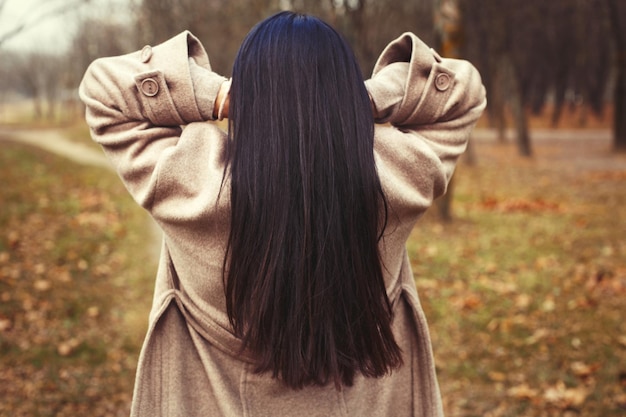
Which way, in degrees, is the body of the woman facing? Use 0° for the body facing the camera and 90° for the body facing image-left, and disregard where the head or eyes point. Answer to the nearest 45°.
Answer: approximately 180°

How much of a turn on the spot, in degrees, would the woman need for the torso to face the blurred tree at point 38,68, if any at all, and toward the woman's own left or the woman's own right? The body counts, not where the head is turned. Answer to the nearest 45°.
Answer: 0° — they already face it

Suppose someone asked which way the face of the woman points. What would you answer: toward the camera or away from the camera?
away from the camera

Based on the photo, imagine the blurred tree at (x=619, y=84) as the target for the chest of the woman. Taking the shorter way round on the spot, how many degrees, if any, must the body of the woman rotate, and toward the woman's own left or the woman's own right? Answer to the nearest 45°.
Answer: approximately 45° to the woman's own right
